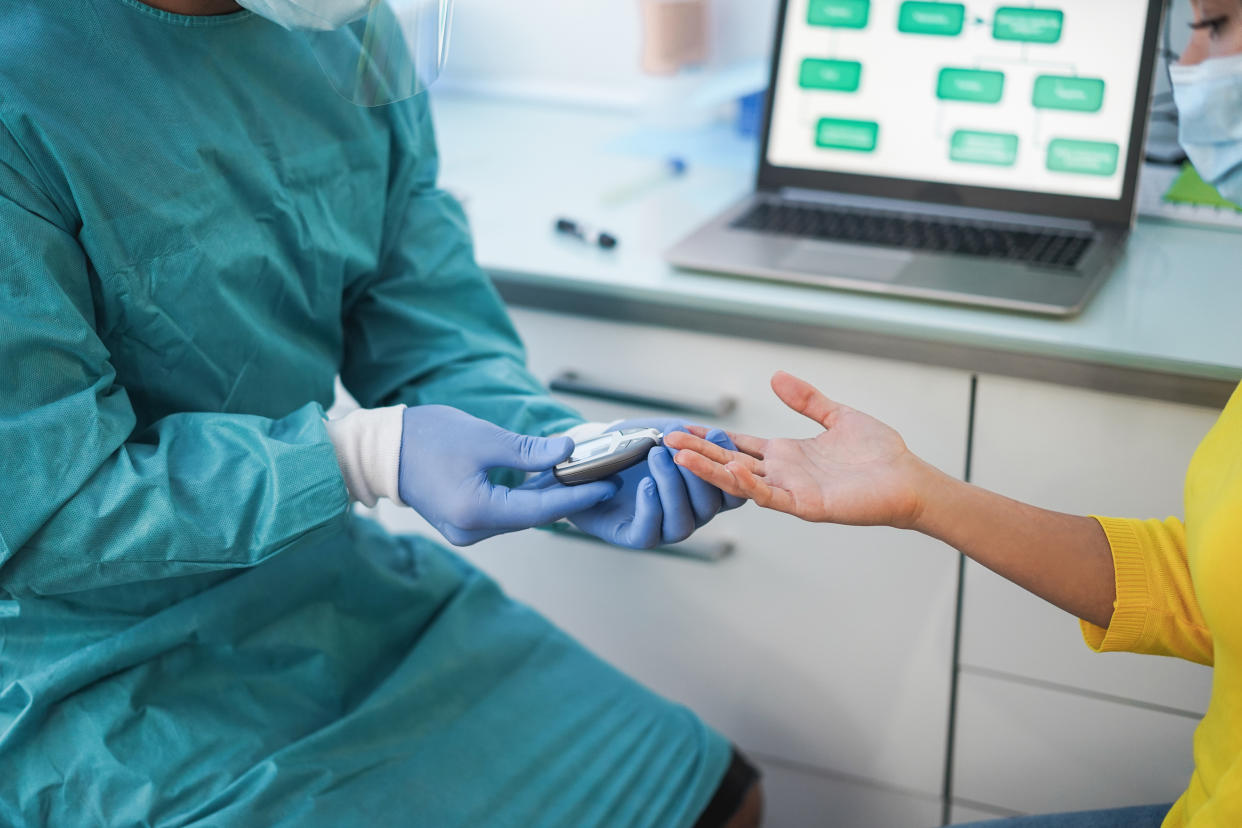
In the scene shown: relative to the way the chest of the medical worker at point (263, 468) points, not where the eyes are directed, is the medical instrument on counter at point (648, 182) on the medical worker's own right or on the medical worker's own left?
on the medical worker's own left

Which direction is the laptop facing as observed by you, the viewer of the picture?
facing the viewer and to the left of the viewer

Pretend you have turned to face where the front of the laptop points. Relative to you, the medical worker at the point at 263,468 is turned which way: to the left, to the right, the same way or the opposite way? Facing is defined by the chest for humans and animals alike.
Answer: to the left

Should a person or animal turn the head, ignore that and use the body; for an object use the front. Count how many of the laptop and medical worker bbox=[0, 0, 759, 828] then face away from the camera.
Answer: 0
